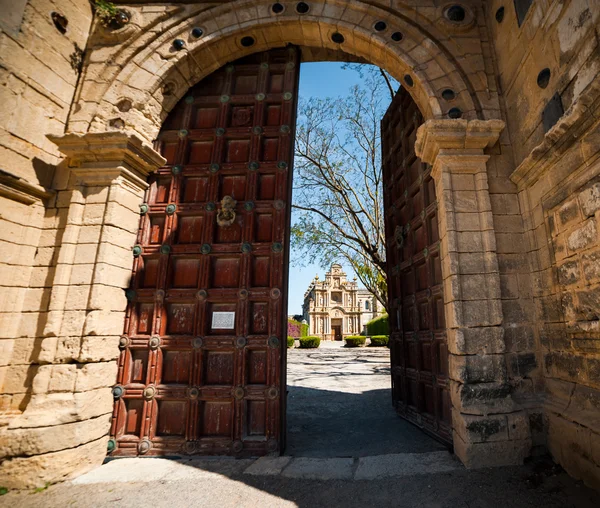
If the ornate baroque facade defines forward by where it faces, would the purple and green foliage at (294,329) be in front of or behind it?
in front

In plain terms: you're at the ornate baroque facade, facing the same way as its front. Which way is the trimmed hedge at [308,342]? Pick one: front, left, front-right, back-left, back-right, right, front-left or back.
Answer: front

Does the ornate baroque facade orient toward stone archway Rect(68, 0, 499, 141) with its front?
yes

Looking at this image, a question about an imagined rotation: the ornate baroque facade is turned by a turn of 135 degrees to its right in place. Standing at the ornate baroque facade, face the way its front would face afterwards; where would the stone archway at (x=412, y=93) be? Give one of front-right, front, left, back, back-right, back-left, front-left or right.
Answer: back-left

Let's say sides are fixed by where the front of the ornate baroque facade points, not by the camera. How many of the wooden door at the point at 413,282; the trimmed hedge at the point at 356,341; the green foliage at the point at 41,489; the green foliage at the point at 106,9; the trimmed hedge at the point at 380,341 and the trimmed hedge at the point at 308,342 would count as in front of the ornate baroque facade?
6

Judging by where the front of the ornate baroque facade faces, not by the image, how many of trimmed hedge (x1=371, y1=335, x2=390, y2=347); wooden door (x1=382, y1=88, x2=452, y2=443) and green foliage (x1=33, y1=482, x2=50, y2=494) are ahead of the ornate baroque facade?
3

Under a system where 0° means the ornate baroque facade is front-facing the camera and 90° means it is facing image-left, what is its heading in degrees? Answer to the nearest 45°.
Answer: approximately 0°

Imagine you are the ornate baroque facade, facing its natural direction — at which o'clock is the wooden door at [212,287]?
The wooden door is roughly at 12 o'clock from the ornate baroque facade.

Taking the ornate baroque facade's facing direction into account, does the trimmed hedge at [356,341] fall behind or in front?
in front

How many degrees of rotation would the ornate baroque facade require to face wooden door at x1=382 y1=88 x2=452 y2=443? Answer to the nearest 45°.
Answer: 0° — it already faces it
